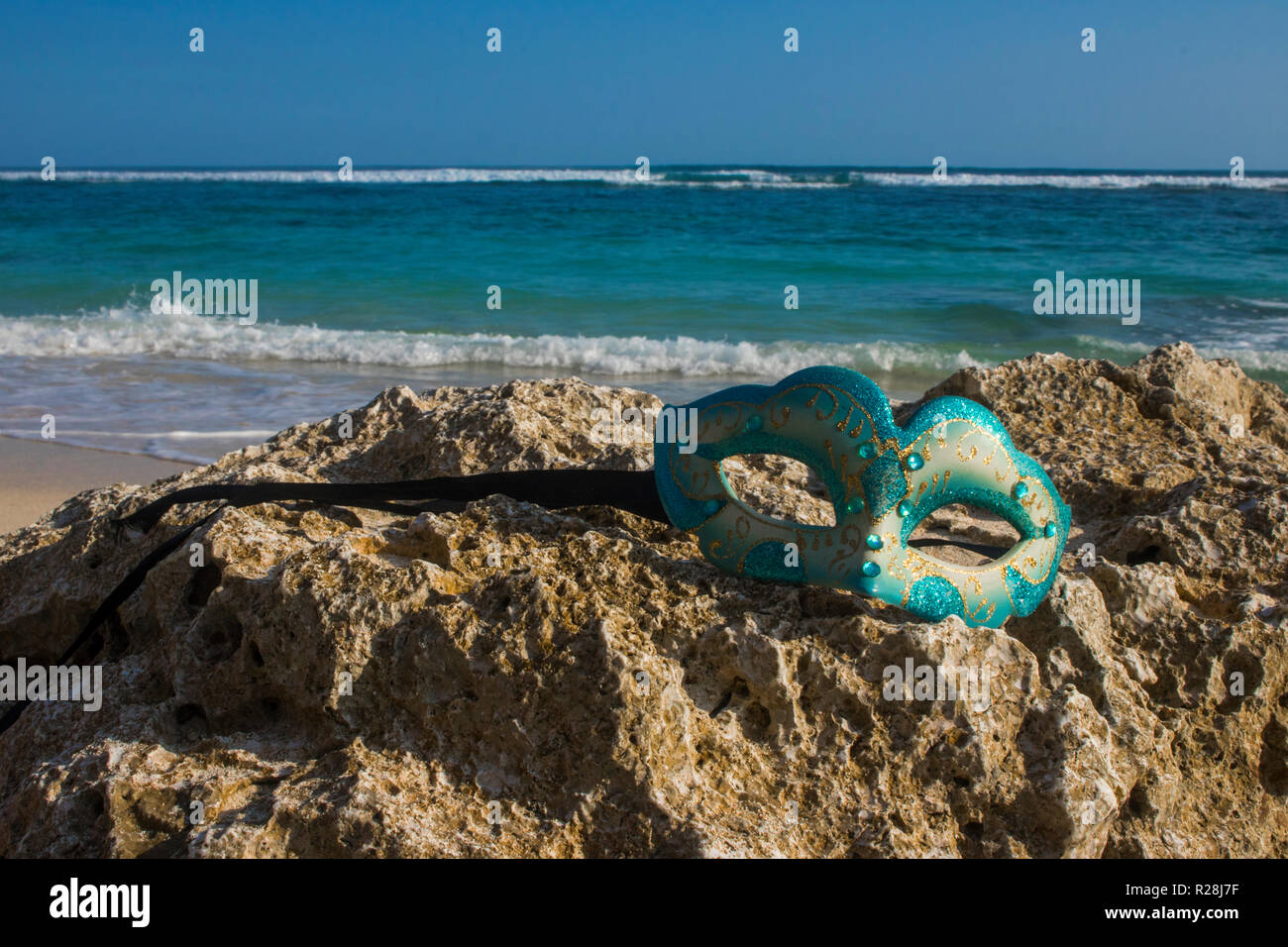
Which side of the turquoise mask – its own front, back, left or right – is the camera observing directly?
front
